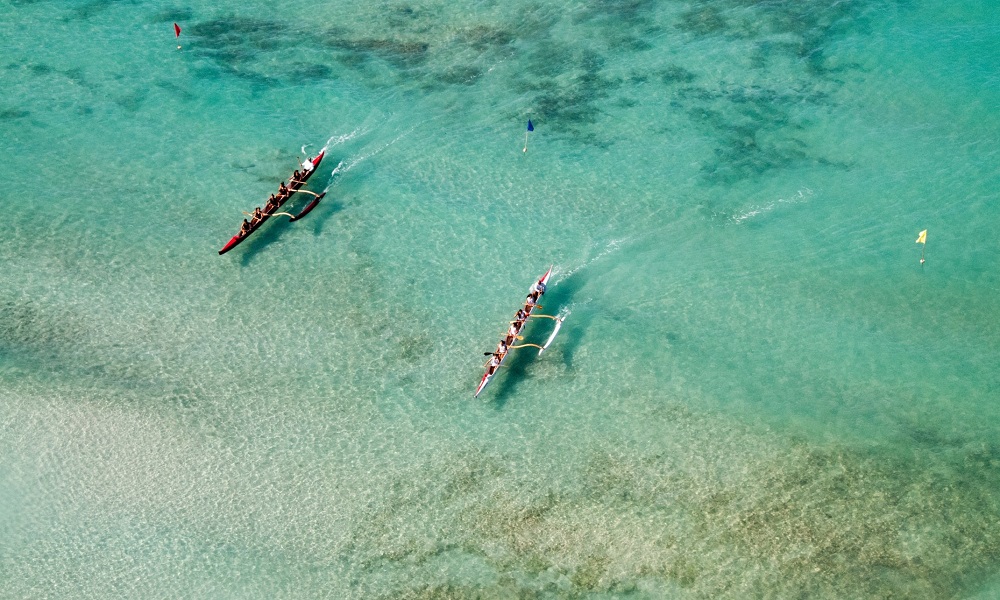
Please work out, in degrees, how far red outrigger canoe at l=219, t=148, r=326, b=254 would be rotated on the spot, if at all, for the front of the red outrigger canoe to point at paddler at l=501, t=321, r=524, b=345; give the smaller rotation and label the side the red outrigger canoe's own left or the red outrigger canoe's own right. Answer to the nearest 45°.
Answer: approximately 90° to the red outrigger canoe's own left

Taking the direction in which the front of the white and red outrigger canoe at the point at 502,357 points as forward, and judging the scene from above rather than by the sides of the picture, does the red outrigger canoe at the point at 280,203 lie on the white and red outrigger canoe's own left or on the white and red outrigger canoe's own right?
on the white and red outrigger canoe's own right

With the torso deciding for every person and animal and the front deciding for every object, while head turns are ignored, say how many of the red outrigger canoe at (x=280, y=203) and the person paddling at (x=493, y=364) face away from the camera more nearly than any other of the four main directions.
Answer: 0

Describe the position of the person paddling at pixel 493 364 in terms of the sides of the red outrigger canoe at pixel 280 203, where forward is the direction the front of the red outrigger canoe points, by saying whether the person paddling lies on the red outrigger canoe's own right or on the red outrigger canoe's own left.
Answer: on the red outrigger canoe's own left

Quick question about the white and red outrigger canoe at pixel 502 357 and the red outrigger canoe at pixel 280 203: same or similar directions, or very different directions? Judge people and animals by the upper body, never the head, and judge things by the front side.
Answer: same or similar directions

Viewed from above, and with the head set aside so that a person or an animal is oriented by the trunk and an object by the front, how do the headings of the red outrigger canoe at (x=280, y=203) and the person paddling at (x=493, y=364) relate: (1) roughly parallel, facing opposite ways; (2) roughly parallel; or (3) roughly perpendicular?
roughly parallel

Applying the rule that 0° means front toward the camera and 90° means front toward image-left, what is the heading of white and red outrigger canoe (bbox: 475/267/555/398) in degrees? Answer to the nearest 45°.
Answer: approximately 45°

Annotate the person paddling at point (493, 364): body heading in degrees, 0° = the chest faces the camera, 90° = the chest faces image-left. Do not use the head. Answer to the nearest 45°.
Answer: approximately 45°

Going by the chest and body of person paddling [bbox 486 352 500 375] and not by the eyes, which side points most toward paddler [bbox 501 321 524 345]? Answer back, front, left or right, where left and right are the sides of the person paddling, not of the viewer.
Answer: back

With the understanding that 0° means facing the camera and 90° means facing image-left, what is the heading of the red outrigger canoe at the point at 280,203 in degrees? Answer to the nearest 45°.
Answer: approximately 45°

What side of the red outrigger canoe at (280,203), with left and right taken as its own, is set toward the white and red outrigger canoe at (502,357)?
left
